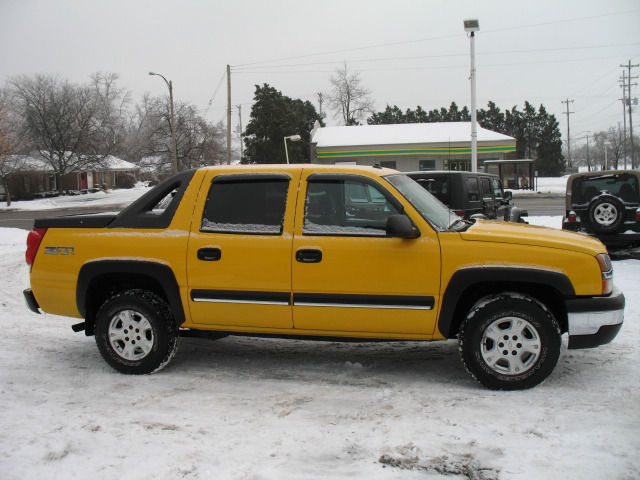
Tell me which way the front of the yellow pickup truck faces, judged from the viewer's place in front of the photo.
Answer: facing to the right of the viewer

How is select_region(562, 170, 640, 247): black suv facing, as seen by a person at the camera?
facing away from the viewer

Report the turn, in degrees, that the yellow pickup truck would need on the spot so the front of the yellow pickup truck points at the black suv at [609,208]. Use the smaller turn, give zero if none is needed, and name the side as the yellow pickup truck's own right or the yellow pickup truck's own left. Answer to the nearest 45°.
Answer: approximately 45° to the yellow pickup truck's own left

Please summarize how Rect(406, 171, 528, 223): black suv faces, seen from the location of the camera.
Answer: facing away from the viewer and to the right of the viewer

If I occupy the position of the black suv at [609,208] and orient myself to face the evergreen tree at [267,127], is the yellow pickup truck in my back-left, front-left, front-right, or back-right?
back-left

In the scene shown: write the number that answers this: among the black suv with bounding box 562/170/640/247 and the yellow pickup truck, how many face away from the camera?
1

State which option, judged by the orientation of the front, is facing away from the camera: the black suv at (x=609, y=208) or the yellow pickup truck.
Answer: the black suv

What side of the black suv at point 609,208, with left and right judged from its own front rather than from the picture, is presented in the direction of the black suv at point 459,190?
left

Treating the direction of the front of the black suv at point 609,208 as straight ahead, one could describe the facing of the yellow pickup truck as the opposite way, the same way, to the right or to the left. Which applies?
to the right

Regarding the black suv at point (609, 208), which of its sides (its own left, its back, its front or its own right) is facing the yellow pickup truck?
back

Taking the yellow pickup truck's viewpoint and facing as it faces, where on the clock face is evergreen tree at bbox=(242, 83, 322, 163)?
The evergreen tree is roughly at 9 o'clock from the yellow pickup truck.

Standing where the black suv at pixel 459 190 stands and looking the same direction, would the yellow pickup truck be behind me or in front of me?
behind
